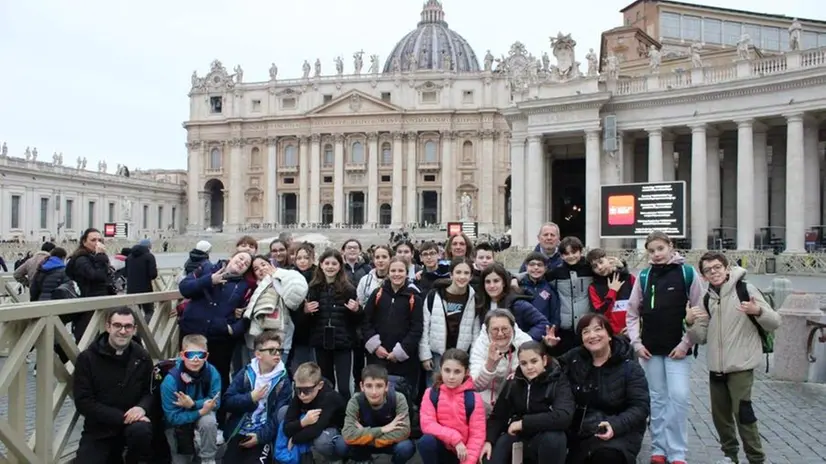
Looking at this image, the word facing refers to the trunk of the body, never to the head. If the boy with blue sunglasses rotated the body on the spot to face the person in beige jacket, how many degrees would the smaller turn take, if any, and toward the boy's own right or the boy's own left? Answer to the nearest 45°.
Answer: approximately 90° to the boy's own left

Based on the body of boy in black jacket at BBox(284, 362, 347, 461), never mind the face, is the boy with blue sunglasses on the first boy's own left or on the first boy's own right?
on the first boy's own right

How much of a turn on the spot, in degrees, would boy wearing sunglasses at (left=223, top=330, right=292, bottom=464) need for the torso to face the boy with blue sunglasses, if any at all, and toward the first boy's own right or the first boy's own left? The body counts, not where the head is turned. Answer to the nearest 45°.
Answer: approximately 135° to the first boy's own right

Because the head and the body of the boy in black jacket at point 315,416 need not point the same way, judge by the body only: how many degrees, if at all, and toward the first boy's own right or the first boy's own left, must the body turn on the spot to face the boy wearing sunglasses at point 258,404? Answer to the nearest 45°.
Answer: approximately 90° to the first boy's own right

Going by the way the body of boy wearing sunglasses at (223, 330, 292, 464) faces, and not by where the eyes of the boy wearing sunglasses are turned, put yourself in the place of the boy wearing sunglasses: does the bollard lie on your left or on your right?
on your left

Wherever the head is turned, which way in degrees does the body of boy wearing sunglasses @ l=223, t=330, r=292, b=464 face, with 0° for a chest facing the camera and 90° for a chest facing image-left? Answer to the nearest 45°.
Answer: approximately 315°

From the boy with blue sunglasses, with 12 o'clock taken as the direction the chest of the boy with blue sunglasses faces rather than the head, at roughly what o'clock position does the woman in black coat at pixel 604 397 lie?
The woman in black coat is roughly at 10 o'clock from the boy with blue sunglasses.

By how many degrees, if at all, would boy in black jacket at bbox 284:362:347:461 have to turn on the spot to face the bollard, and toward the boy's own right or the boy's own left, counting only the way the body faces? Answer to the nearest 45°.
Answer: approximately 135° to the boy's own left

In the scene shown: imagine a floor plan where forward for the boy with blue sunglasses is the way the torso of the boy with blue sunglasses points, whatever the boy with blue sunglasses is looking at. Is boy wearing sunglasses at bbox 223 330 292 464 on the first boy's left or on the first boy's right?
on the first boy's left

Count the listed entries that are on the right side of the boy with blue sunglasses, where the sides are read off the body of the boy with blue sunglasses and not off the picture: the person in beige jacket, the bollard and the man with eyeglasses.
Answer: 1

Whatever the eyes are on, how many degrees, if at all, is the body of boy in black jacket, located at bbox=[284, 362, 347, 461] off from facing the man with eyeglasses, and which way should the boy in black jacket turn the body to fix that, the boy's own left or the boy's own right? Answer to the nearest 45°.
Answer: approximately 45° to the boy's own right
